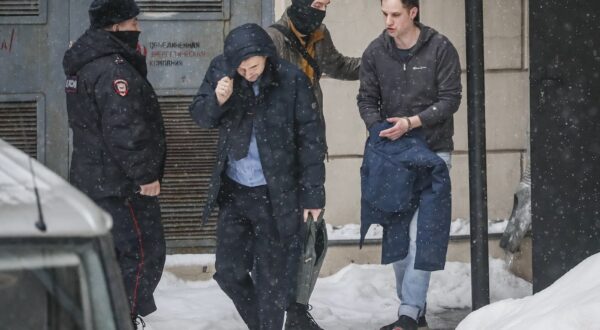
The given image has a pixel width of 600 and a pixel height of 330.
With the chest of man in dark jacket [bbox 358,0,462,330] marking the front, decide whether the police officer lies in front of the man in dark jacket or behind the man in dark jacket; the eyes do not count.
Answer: in front

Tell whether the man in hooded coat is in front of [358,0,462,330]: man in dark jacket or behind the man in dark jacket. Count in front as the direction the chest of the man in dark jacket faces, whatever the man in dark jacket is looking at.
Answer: in front

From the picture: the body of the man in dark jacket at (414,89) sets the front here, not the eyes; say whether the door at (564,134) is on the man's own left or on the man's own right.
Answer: on the man's own left

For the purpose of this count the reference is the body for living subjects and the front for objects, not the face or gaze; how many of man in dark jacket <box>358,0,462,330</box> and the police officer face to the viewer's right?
1

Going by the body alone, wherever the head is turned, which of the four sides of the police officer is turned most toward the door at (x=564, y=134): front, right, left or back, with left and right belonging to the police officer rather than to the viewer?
front

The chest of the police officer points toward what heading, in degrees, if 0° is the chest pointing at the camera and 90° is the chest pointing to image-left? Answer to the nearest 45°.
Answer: approximately 270°

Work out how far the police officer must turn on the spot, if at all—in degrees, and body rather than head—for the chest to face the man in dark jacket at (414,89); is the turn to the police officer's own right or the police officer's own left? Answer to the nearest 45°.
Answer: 0° — they already face them

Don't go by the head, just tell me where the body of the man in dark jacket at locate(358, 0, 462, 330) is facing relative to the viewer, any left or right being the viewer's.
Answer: facing the viewer and to the left of the viewer

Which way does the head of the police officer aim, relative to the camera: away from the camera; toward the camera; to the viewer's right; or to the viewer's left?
to the viewer's right

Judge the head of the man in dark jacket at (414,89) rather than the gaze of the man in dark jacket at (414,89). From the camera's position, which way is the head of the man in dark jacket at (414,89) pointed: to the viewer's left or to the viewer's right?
to the viewer's left
